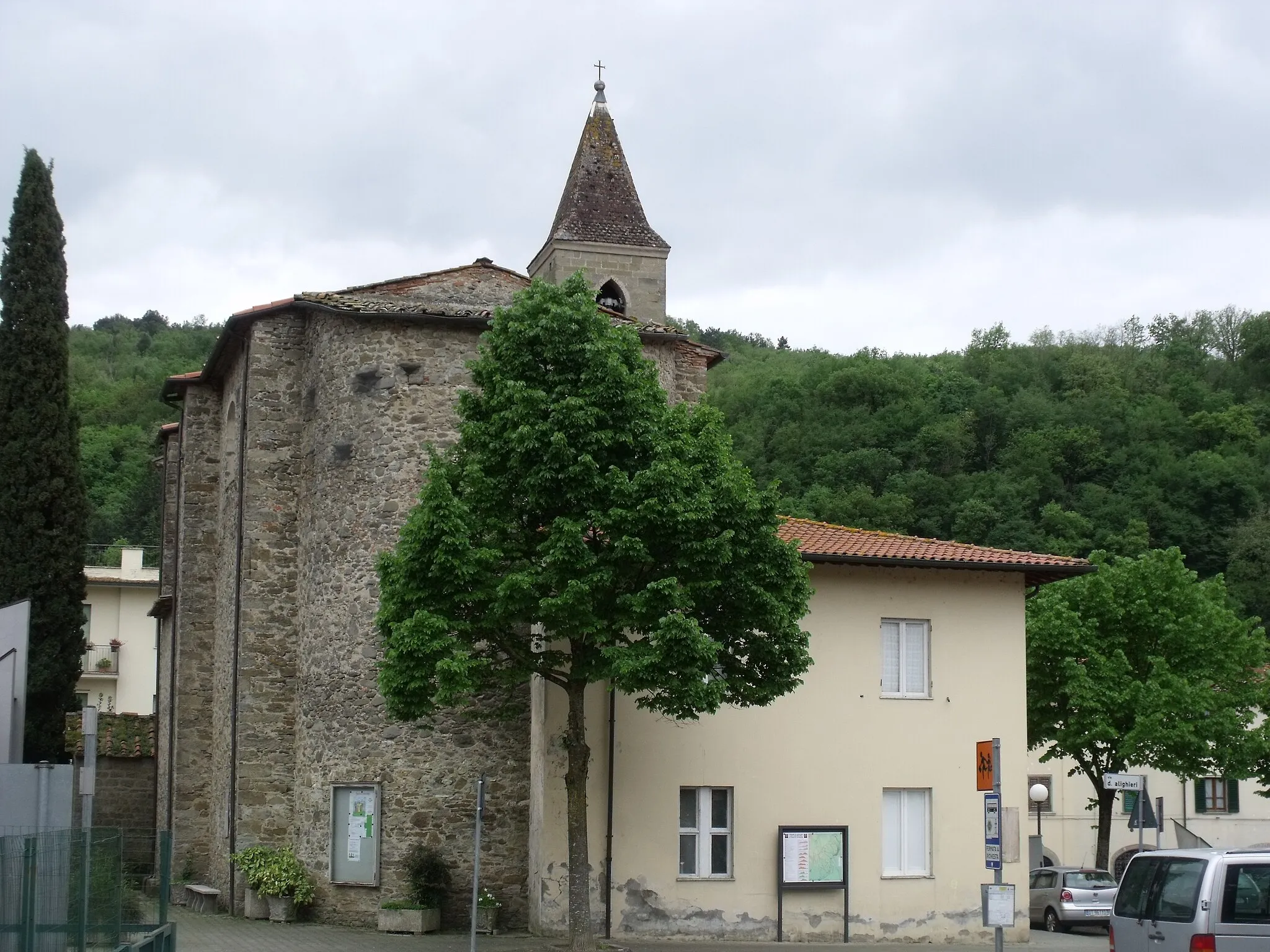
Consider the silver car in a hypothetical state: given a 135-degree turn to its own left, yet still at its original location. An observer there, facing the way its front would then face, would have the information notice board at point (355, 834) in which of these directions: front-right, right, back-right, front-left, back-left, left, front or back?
front-right

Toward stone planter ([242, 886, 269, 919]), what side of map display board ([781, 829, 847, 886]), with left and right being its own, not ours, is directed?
right

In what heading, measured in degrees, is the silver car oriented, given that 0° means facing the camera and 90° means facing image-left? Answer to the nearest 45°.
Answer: approximately 135°

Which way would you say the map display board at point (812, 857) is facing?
toward the camera

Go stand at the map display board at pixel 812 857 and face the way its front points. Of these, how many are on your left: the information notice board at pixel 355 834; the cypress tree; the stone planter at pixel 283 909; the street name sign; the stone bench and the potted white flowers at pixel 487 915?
1

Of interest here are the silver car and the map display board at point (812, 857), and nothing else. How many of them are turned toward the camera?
1

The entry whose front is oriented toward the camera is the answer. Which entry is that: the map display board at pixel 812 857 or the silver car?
the map display board

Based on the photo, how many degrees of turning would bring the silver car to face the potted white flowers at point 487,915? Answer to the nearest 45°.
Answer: approximately 90° to its left

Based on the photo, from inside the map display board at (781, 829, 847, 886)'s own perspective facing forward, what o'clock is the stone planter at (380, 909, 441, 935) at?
The stone planter is roughly at 3 o'clock from the map display board.

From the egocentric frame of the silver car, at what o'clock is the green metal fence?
The green metal fence is roughly at 8 o'clock from the silver car.
